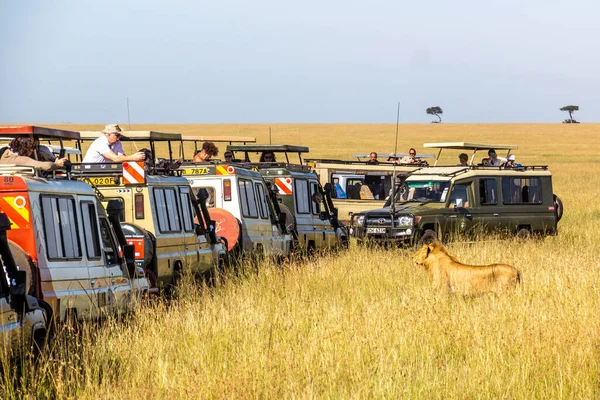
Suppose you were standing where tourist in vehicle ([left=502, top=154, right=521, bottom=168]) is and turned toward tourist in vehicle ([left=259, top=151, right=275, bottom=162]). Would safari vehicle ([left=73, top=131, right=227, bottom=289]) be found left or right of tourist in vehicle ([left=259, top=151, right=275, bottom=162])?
left

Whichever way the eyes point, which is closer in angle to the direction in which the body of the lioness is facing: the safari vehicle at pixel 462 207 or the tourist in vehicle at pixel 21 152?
the tourist in vehicle

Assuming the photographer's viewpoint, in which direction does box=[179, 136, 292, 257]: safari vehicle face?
facing away from the viewer and to the right of the viewer

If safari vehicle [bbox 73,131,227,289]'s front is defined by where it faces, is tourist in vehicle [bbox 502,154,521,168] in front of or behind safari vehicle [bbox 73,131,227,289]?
in front

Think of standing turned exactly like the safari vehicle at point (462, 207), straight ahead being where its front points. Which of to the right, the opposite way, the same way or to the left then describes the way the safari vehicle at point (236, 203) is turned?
the opposite way

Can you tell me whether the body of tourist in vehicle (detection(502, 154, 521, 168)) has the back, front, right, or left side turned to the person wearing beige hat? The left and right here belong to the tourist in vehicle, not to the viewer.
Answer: front

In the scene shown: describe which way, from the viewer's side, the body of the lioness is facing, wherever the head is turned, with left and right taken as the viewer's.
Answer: facing to the left of the viewer

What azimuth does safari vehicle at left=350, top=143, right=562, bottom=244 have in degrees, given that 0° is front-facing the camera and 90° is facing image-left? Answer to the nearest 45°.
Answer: approximately 45°

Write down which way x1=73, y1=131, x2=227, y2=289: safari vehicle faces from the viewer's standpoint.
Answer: facing away from the viewer and to the right of the viewer

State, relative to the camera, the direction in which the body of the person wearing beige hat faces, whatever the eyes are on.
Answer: to the viewer's right

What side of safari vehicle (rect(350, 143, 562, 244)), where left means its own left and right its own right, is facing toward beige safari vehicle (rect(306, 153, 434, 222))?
right
